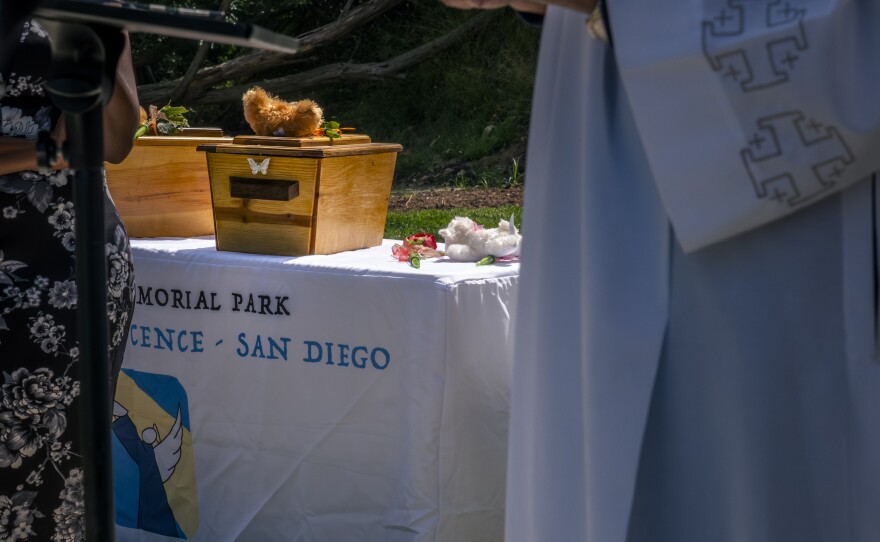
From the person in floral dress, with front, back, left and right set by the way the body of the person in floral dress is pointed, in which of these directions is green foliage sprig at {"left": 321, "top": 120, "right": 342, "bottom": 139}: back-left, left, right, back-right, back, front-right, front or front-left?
back

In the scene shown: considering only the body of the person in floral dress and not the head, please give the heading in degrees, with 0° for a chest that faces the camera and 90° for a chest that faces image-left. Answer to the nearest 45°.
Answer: approximately 45°

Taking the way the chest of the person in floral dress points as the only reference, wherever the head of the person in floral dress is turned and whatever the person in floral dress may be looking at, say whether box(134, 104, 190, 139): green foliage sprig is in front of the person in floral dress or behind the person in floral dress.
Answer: behind

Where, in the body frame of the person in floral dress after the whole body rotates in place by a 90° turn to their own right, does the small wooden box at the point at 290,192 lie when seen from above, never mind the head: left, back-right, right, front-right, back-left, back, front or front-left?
right

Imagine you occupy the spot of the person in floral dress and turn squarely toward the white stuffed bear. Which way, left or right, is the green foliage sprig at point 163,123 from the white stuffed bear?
left

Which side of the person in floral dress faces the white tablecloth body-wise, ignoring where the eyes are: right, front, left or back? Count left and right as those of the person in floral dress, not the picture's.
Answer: back

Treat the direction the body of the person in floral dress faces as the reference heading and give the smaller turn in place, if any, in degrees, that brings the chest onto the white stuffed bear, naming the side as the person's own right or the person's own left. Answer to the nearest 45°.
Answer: approximately 180°
